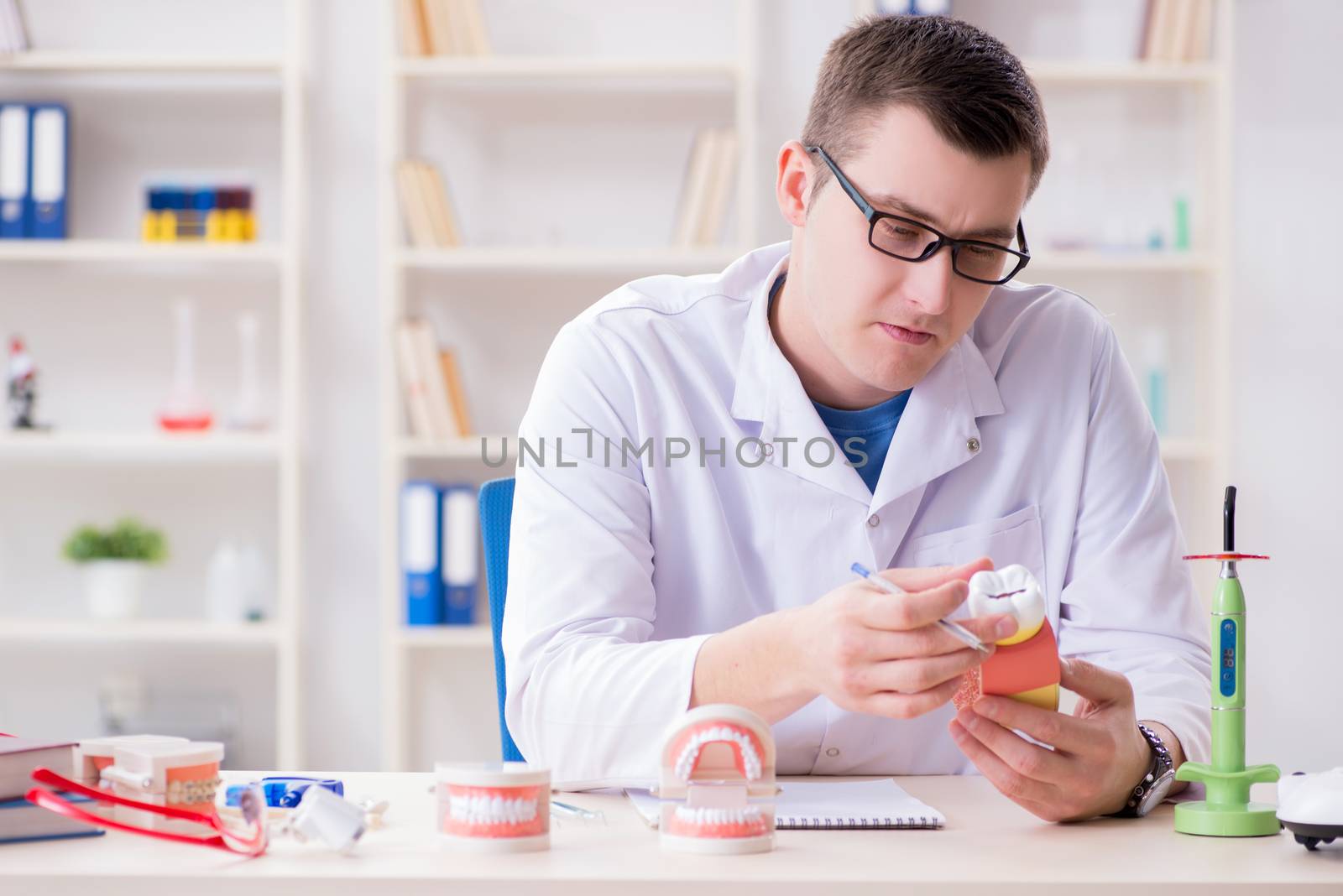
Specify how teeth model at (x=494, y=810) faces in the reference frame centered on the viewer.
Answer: facing the viewer

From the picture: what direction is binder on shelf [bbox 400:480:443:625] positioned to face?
toward the camera

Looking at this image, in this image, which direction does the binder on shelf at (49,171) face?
toward the camera

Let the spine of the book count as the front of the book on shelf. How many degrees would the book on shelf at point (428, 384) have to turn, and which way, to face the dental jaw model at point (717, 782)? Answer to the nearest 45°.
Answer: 0° — it already faces it

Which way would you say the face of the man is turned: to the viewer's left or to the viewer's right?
to the viewer's right

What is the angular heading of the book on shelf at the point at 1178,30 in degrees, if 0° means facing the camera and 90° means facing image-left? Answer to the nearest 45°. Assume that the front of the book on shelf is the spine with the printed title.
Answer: approximately 0°

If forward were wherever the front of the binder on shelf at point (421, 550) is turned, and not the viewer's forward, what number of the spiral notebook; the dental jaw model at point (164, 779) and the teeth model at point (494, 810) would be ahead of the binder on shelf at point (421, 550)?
3

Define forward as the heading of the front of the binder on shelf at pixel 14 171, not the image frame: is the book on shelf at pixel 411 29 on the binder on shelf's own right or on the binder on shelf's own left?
on the binder on shelf's own left

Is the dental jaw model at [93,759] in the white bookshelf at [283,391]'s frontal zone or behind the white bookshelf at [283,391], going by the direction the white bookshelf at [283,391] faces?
frontal zone

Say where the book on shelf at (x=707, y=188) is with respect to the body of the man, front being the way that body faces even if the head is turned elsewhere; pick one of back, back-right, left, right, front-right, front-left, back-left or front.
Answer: back

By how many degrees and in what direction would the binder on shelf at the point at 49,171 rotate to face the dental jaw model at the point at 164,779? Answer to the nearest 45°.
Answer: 0° — it already faces it
